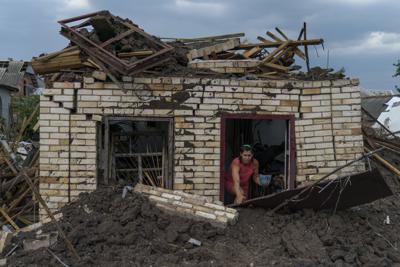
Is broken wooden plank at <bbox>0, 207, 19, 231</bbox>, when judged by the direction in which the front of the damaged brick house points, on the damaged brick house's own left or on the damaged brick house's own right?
on the damaged brick house's own right

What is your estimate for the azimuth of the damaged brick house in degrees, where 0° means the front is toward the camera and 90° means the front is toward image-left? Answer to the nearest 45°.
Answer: approximately 0°

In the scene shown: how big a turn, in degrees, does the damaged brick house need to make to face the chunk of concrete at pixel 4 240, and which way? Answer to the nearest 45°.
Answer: approximately 45° to its right

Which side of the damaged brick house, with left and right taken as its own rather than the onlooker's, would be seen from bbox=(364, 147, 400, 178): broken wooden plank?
left

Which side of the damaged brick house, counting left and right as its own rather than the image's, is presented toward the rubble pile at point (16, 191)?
right
